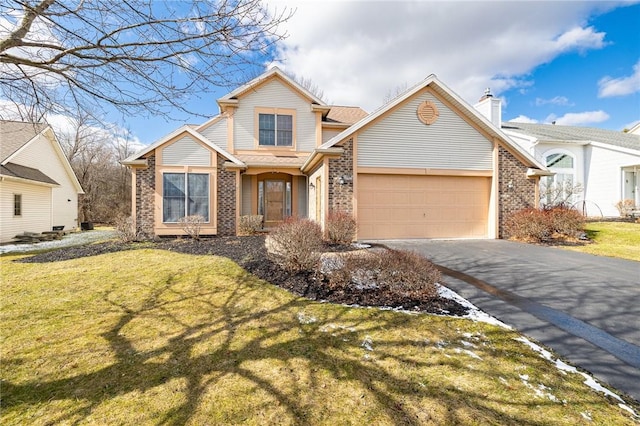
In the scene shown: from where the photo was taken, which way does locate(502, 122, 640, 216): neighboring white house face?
toward the camera

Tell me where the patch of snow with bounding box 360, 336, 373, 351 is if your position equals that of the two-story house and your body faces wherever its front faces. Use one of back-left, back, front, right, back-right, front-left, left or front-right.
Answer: front

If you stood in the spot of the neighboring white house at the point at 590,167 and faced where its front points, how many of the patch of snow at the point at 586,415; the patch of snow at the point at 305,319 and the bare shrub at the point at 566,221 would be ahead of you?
3

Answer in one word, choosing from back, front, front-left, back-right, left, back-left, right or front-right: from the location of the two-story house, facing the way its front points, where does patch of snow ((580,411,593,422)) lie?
front

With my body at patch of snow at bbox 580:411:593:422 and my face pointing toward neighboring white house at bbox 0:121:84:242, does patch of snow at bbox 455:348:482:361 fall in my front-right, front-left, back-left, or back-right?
front-right

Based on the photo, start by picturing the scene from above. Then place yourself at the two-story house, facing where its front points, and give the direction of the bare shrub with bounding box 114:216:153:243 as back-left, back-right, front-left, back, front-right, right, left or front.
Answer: right

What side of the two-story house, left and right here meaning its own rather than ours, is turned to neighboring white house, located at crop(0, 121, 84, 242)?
right

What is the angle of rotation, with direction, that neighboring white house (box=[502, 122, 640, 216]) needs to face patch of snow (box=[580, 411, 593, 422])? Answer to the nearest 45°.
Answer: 0° — it already faces it

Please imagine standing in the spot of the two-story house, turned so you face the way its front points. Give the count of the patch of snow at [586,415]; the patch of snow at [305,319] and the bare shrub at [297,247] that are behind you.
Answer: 0

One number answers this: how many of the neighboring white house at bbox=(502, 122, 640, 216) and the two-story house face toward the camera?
2

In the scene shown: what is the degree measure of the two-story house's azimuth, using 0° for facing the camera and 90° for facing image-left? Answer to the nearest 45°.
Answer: approximately 0°

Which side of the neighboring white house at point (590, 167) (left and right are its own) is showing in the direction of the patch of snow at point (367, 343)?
front

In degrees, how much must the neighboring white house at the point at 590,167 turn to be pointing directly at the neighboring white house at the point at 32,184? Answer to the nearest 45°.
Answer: approximately 45° to its right

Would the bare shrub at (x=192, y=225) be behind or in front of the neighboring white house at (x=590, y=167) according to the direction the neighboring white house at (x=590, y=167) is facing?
in front

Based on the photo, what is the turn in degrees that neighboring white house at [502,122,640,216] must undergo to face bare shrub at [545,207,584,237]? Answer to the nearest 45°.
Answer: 0° — it already faces it

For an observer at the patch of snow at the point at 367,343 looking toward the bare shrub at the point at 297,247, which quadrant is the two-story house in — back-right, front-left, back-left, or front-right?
front-right

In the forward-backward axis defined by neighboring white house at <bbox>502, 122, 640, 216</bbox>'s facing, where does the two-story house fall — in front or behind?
in front

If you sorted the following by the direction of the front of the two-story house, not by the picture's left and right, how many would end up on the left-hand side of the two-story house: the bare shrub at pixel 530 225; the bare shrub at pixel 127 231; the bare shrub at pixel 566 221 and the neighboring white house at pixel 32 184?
2

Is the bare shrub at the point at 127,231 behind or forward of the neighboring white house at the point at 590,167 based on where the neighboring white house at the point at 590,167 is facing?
forward
